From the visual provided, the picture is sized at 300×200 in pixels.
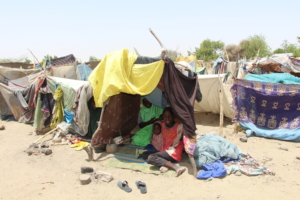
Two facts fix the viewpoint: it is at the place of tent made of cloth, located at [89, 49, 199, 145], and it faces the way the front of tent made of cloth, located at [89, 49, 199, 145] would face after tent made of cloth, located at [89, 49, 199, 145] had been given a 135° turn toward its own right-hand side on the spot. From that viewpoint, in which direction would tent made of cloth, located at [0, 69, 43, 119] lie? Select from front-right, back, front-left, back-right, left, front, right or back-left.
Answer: front

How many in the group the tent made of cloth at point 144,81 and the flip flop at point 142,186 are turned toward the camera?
1

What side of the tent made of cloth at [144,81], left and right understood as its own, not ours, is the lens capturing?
front

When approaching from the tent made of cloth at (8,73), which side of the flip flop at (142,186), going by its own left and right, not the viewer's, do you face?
front

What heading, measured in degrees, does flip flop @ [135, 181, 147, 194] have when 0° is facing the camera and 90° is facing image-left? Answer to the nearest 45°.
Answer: approximately 135°

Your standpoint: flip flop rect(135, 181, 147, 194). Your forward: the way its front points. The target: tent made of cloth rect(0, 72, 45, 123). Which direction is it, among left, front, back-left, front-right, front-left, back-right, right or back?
front

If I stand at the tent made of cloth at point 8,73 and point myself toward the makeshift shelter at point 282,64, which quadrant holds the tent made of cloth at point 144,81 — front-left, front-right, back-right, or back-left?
front-right

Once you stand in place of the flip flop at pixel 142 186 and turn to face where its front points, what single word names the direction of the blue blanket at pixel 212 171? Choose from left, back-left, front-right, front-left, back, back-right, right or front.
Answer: back-right
